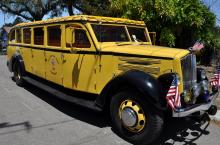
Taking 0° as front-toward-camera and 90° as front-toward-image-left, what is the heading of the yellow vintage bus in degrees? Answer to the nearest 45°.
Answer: approximately 315°
